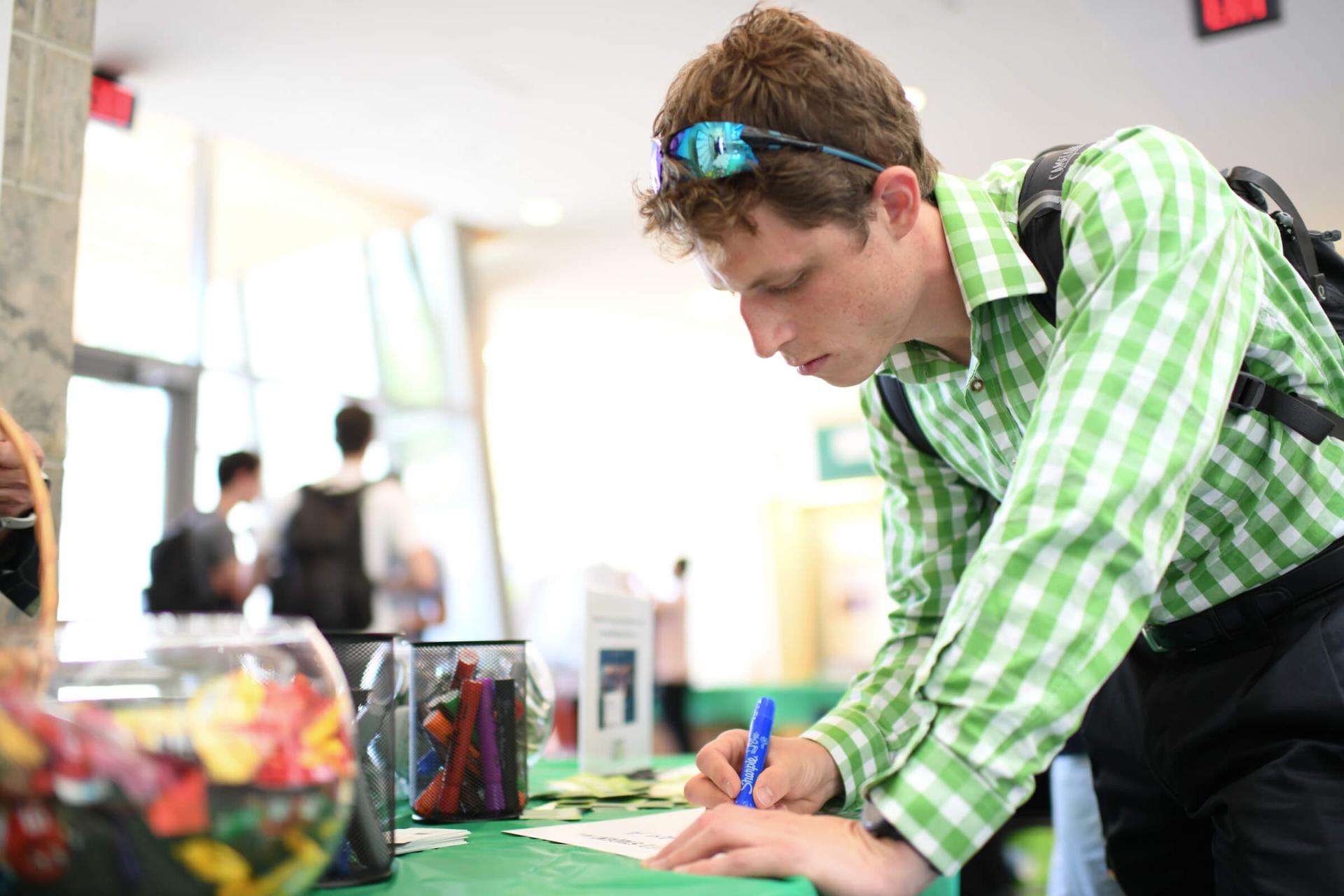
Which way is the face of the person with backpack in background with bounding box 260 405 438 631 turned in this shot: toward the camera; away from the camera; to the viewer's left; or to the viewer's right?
away from the camera

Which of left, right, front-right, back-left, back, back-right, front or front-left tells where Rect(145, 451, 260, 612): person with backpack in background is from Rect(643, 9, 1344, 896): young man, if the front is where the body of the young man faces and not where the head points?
right

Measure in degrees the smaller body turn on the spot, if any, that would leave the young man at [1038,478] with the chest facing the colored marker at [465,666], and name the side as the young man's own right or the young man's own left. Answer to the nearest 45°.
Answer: approximately 45° to the young man's own right

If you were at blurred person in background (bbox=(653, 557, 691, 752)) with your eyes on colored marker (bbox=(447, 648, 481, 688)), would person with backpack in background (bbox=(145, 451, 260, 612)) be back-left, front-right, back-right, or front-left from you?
front-right

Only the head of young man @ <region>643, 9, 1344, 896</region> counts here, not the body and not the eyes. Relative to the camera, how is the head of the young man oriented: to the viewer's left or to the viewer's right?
to the viewer's left

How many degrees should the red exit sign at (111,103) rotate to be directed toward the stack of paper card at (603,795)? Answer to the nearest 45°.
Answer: approximately 45° to its right

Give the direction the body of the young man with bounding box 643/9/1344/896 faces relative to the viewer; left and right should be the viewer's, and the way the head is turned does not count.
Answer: facing the viewer and to the left of the viewer

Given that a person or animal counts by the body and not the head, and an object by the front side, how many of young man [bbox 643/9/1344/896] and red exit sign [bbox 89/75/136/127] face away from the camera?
0

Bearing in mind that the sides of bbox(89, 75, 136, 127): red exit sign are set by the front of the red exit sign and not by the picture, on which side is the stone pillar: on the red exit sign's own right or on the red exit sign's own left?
on the red exit sign's own right

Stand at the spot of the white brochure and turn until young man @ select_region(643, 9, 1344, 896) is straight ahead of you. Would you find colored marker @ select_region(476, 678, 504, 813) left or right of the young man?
right

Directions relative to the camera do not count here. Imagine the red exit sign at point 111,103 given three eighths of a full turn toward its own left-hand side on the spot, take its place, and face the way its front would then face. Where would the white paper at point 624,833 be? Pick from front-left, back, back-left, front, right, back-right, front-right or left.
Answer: back

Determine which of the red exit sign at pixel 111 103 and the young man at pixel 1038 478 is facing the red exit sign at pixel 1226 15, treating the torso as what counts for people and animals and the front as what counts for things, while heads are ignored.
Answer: the red exit sign at pixel 111 103

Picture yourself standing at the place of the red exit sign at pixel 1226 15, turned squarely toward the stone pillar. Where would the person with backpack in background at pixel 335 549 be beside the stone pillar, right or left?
right

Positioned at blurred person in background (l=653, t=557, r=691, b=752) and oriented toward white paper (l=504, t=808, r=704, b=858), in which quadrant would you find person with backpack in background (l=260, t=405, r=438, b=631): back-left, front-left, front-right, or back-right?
front-right

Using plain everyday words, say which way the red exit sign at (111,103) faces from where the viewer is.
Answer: facing the viewer and to the right of the viewer
